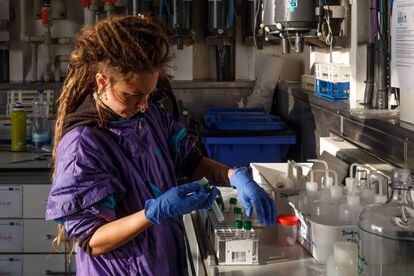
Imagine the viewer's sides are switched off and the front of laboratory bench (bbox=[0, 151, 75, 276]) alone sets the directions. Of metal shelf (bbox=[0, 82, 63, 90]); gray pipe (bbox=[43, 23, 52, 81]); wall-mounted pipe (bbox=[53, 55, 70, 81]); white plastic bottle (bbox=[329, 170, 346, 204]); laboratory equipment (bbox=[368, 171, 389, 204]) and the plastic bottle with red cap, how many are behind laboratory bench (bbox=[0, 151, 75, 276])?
3

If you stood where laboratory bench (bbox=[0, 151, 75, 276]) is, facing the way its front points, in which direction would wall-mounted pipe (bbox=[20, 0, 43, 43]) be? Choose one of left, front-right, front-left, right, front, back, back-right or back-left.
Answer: back

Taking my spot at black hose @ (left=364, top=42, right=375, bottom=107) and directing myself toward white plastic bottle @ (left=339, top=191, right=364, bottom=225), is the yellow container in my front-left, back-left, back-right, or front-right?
back-right

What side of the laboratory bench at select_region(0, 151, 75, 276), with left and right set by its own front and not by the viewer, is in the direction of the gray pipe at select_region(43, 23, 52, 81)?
back

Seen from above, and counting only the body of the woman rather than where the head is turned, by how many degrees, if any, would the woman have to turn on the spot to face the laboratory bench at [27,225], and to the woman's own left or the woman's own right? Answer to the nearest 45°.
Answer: approximately 135° to the woman's own left
